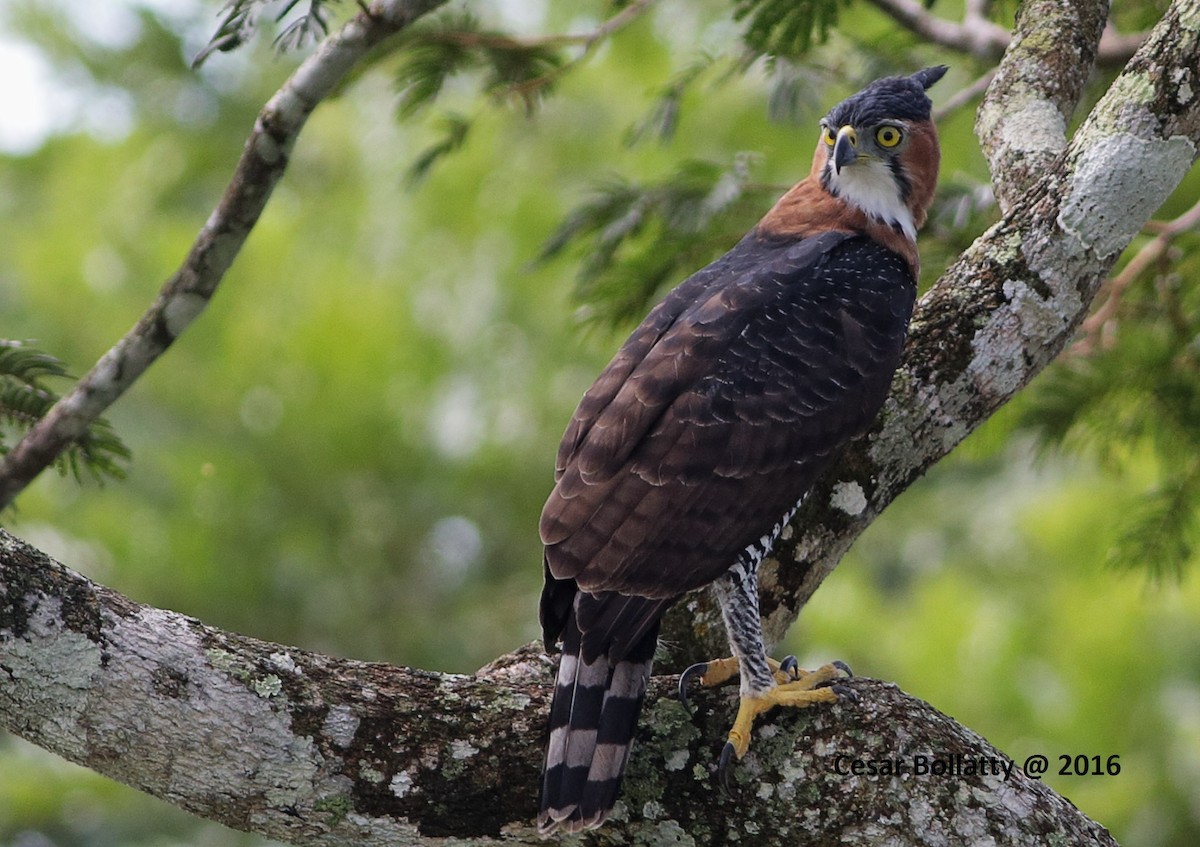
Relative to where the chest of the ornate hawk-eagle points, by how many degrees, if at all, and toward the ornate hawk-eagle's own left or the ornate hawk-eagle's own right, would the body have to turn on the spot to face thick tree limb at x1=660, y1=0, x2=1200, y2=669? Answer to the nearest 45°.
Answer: approximately 45° to the ornate hawk-eagle's own right

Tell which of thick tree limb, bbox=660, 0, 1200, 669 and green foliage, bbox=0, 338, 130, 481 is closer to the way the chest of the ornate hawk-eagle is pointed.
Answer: the thick tree limb

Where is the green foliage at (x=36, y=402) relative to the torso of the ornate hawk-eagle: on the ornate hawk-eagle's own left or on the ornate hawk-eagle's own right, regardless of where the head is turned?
on the ornate hawk-eagle's own left

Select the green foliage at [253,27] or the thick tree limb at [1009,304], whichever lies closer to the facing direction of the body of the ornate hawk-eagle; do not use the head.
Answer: the thick tree limb

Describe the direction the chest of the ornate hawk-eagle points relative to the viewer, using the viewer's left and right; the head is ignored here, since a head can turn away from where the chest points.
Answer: facing away from the viewer and to the right of the viewer
